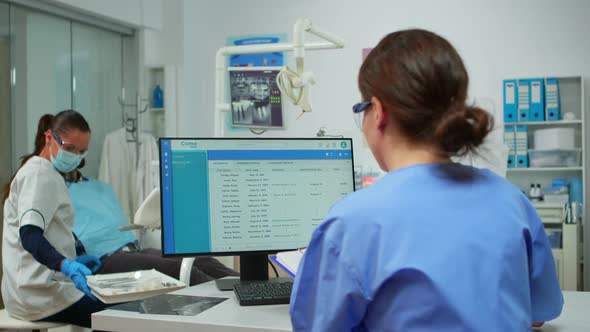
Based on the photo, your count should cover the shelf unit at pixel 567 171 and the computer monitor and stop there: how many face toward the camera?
2

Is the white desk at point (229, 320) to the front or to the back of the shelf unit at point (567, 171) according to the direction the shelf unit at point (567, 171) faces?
to the front

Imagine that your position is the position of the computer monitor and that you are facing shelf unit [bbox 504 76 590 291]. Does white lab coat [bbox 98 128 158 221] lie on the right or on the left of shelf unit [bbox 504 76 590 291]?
left

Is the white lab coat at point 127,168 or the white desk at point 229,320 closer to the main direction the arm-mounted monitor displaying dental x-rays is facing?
the white desk

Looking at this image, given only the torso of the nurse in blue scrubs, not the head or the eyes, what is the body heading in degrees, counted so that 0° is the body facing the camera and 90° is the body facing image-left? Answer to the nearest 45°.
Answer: approximately 135°

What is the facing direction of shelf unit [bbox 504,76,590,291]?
toward the camera

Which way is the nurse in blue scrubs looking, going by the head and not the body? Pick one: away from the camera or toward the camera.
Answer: away from the camera

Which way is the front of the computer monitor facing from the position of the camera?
facing the viewer

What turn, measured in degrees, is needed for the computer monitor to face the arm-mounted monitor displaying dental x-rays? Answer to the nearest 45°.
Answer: approximately 180°
